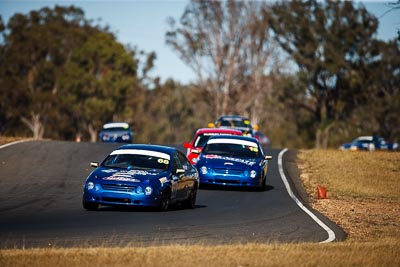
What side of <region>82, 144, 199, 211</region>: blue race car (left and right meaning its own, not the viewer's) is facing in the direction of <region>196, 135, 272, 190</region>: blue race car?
back

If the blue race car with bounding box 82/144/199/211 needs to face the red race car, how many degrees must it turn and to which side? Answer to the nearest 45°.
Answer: approximately 135° to its right

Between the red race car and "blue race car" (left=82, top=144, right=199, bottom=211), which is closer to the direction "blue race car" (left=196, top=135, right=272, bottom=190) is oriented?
the blue race car

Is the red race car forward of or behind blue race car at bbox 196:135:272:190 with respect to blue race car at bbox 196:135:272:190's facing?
behind

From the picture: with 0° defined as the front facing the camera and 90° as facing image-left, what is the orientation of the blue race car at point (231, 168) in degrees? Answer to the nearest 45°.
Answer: approximately 0°

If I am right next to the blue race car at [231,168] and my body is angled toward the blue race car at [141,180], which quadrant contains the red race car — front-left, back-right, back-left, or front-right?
back-right

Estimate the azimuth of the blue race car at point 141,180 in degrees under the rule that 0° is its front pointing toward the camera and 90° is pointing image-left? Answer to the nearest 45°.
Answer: approximately 45°
